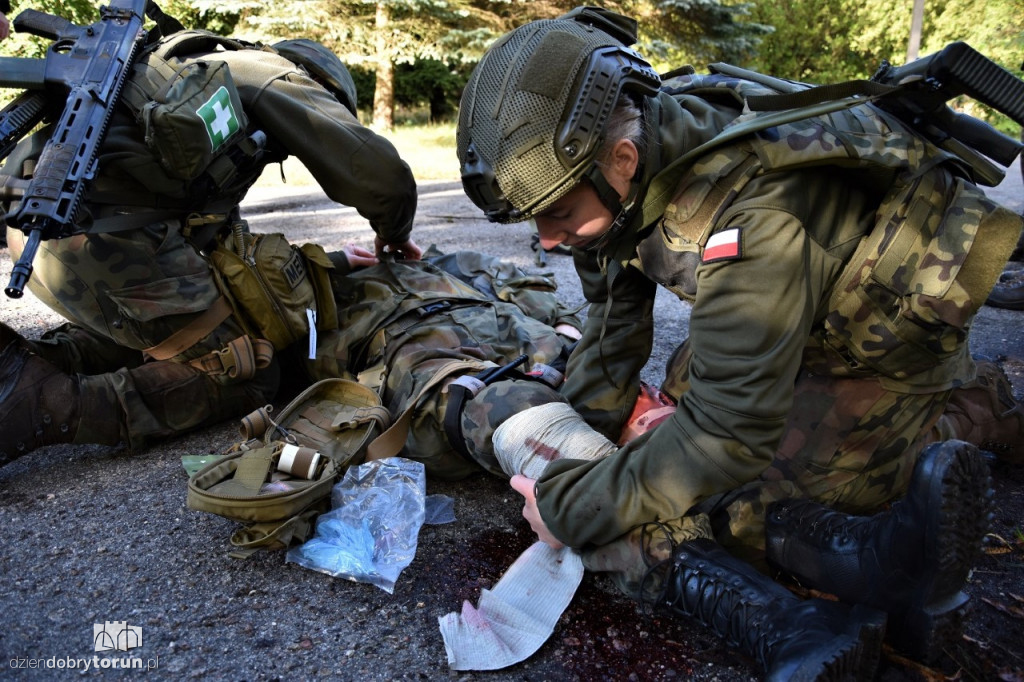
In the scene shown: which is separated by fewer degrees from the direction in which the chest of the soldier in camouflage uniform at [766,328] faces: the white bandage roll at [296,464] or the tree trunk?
the white bandage roll

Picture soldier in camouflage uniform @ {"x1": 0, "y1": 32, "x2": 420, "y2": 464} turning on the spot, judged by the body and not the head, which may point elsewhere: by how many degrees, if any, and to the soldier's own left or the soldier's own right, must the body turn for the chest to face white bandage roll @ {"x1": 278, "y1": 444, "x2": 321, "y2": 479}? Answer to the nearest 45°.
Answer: approximately 45° to the soldier's own right

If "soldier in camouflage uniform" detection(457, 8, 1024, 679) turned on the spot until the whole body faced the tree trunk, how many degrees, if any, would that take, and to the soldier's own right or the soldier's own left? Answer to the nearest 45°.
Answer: approximately 45° to the soldier's own right

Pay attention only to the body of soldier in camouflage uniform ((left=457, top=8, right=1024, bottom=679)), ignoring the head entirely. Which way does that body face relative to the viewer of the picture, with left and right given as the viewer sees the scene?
facing to the left of the viewer

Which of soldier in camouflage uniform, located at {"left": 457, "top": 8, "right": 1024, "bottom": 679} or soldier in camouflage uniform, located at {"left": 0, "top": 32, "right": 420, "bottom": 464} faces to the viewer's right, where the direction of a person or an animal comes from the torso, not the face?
soldier in camouflage uniform, located at {"left": 0, "top": 32, "right": 420, "bottom": 464}

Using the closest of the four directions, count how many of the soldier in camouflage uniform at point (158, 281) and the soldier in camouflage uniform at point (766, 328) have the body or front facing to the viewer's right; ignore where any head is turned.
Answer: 1

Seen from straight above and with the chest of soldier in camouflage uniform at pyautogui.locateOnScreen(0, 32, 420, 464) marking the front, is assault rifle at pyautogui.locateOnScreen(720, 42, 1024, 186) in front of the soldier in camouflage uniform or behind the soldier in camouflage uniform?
in front

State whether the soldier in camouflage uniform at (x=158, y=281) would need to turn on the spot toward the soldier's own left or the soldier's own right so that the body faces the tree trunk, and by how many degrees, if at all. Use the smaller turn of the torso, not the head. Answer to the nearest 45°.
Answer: approximately 90° to the soldier's own left

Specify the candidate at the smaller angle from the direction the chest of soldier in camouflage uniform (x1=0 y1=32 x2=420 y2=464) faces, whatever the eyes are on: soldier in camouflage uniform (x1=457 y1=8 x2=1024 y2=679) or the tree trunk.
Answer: the soldier in camouflage uniform

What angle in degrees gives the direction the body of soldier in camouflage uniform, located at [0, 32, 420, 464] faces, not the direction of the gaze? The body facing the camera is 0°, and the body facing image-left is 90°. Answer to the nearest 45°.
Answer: approximately 270°
